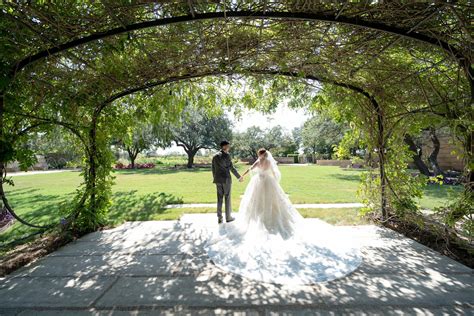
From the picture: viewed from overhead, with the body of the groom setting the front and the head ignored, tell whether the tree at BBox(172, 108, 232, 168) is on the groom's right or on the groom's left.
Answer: on the groom's left

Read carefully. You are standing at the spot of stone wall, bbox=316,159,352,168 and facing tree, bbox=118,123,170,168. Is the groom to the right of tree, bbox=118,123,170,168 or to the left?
left

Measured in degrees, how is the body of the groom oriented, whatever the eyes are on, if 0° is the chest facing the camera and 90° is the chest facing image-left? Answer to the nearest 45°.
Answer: approximately 225°

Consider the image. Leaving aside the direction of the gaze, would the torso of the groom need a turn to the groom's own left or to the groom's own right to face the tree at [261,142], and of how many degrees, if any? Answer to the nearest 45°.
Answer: approximately 45° to the groom's own left

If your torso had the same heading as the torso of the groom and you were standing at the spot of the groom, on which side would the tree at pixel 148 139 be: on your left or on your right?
on your left

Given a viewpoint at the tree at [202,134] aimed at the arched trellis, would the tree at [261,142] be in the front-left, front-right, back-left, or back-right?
back-left
